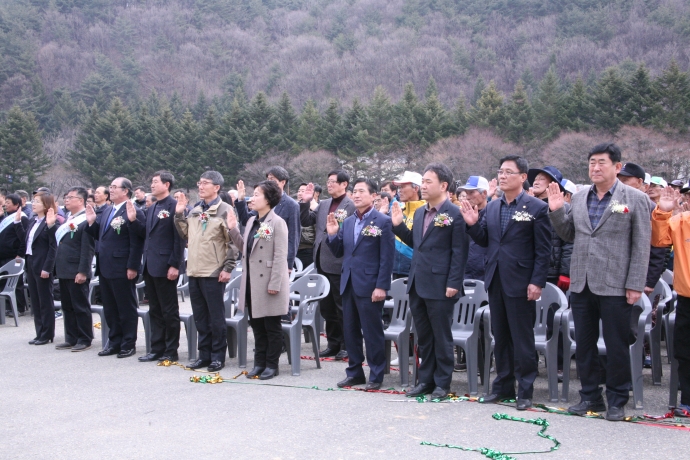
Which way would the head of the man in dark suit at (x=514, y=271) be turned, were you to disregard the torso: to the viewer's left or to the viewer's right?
to the viewer's left

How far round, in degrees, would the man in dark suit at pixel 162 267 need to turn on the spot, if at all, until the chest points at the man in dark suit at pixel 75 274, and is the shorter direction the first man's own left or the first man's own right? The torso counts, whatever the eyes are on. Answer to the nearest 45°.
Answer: approximately 90° to the first man's own right

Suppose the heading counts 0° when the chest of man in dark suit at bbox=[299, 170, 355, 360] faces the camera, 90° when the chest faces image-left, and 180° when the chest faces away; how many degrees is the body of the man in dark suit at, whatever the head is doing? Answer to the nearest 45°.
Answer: approximately 45°

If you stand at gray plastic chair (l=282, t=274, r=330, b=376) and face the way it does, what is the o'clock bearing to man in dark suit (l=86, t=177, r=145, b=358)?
The man in dark suit is roughly at 2 o'clock from the gray plastic chair.

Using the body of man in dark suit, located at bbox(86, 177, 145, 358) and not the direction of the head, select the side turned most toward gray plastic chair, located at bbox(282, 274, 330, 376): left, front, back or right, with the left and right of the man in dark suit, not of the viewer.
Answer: left
